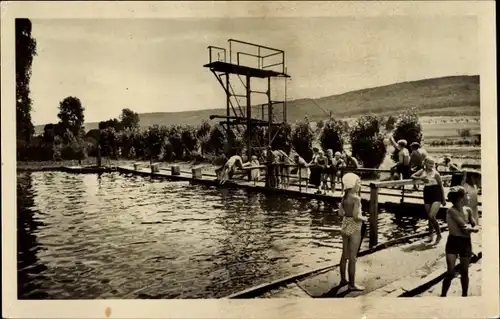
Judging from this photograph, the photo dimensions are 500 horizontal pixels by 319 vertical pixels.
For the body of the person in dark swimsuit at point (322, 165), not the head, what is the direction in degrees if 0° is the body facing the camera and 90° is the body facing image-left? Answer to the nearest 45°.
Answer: approximately 45°
